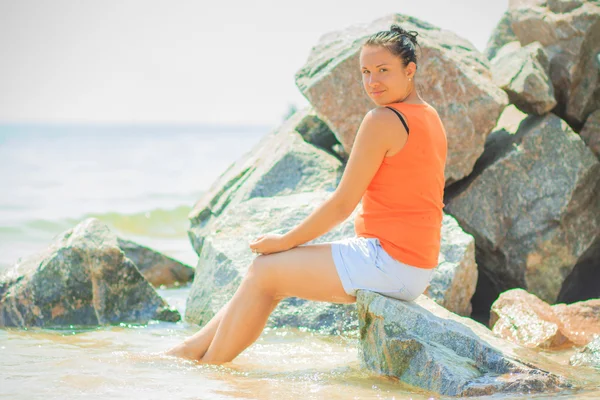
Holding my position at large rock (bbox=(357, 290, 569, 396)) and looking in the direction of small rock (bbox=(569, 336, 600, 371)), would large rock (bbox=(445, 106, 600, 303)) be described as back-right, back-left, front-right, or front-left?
front-left

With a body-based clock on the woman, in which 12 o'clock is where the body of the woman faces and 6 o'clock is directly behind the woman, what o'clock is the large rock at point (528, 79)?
The large rock is roughly at 4 o'clock from the woman.

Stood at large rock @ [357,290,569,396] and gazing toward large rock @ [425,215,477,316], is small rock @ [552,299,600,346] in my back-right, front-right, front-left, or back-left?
front-right

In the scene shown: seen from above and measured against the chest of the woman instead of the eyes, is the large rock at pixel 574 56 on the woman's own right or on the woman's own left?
on the woman's own right

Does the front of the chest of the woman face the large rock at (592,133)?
no

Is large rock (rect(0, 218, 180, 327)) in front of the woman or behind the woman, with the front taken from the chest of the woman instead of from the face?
in front

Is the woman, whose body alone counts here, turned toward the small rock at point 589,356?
no

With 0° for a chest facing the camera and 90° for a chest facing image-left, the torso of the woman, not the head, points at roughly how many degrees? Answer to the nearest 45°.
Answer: approximately 90°

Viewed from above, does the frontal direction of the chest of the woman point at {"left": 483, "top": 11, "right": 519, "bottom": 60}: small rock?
no

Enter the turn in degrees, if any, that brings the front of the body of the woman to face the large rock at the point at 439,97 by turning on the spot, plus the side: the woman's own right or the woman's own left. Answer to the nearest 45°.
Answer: approximately 90° to the woman's own right

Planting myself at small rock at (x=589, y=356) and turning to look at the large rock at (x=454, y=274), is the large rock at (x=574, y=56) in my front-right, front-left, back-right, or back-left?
front-right

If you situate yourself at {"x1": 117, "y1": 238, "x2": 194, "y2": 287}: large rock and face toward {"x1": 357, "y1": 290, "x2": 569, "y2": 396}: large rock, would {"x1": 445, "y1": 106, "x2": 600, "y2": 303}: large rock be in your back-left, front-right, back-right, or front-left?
front-left

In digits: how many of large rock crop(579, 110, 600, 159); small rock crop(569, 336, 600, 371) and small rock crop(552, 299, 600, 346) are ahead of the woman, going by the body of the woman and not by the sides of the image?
0

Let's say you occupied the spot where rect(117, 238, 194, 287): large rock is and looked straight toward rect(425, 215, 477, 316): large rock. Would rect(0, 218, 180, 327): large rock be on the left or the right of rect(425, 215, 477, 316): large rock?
right
